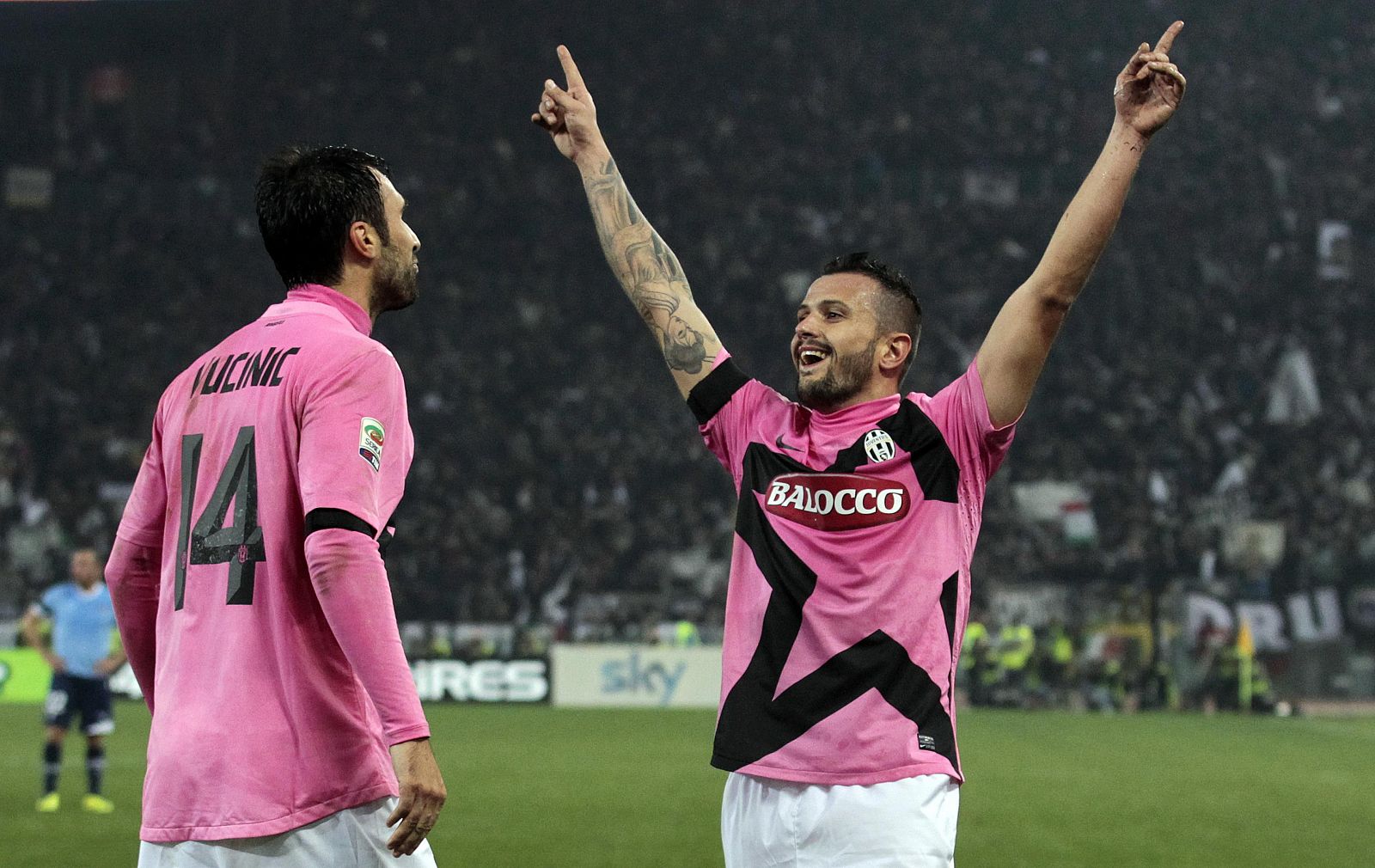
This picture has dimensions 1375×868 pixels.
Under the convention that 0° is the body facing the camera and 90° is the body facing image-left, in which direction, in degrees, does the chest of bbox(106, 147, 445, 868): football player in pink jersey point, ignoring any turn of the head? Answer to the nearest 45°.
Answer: approximately 225°

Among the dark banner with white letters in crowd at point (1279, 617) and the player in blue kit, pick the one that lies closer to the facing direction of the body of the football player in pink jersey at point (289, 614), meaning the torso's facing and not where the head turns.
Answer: the dark banner with white letters in crowd

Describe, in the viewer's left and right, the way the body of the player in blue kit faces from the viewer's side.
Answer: facing the viewer

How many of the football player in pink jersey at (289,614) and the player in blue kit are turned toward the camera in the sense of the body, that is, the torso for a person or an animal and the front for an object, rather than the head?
1

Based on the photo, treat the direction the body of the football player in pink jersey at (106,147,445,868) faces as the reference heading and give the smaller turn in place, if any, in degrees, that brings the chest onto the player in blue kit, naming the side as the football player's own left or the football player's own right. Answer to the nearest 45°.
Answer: approximately 45° to the football player's own left

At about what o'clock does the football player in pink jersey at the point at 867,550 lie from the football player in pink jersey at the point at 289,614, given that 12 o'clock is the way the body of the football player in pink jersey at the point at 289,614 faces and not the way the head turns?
the football player in pink jersey at the point at 867,550 is roughly at 1 o'clock from the football player in pink jersey at the point at 289,614.

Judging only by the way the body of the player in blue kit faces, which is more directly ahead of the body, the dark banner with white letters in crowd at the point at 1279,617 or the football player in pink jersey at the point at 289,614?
the football player in pink jersey

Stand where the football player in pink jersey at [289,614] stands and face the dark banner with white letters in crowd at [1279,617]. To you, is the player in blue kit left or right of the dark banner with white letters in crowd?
left

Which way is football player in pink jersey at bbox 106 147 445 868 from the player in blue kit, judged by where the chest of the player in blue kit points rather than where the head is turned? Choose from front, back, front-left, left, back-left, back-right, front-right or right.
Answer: front

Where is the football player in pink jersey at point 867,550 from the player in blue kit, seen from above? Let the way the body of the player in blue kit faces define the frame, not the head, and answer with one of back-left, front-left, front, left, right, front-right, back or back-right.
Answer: front

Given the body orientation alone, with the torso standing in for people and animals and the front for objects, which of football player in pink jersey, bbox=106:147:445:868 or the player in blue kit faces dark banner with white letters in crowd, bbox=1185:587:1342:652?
the football player in pink jersey

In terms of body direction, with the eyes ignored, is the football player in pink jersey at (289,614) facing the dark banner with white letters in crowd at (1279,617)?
yes
